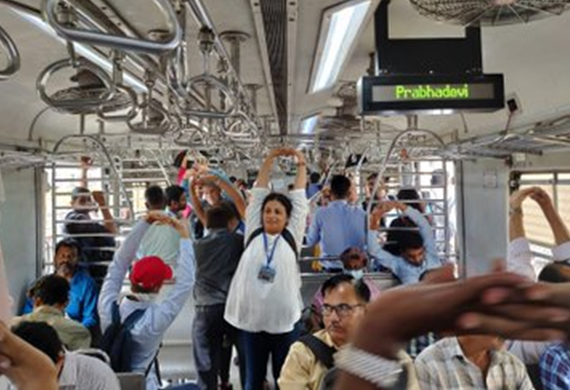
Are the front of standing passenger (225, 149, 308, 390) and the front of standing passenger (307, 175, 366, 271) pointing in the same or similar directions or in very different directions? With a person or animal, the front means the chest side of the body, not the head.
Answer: very different directions

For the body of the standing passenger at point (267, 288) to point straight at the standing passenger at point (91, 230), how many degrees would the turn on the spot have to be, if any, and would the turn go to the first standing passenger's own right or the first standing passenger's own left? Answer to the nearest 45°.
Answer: approximately 135° to the first standing passenger's own right

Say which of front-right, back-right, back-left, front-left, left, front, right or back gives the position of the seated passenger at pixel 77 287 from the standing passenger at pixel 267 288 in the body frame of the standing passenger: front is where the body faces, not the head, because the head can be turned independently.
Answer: back-right

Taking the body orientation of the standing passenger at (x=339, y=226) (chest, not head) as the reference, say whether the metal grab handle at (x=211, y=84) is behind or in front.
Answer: behind

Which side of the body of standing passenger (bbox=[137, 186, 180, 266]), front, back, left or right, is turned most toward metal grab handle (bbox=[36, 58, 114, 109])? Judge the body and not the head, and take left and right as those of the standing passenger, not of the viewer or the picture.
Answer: back

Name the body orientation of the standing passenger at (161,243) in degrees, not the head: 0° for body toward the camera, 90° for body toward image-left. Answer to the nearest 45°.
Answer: approximately 180°

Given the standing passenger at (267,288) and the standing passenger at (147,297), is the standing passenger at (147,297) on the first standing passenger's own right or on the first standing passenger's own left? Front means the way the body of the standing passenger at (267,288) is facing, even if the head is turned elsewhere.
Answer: on the first standing passenger's own right

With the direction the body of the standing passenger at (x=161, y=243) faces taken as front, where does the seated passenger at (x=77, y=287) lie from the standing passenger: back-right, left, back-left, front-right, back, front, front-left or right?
left

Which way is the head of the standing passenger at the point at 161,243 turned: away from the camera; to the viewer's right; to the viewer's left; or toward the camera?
away from the camera

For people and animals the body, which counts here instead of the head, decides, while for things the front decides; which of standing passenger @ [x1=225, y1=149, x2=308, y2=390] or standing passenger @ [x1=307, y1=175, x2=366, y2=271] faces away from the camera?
standing passenger @ [x1=307, y1=175, x2=366, y2=271]

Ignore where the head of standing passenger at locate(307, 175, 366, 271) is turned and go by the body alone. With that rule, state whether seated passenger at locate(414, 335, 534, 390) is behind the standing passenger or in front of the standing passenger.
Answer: behind

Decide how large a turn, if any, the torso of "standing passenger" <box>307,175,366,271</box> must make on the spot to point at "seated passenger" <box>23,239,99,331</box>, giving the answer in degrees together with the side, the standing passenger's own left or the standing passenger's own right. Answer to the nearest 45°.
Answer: approximately 90° to the standing passenger's own left
